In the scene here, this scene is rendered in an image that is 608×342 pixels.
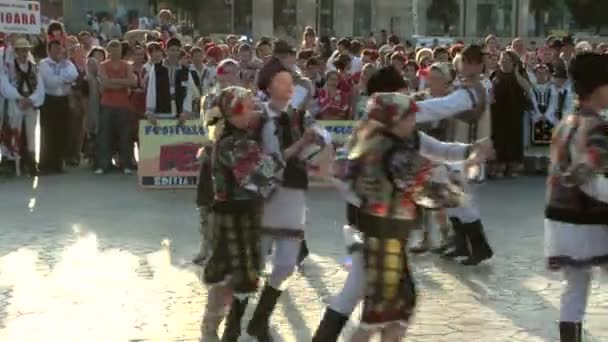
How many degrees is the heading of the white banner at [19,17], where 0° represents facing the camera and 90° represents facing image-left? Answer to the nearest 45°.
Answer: approximately 0°

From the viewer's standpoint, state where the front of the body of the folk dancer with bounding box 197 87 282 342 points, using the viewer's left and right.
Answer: facing to the right of the viewer

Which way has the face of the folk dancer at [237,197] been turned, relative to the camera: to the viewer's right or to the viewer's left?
to the viewer's right
